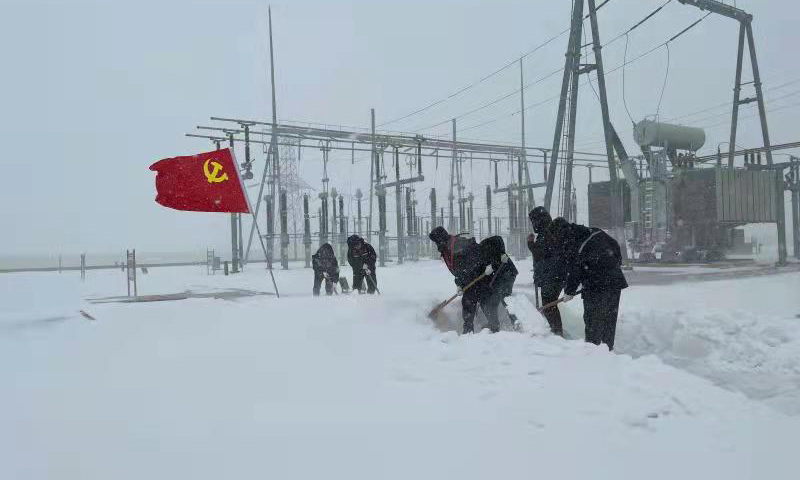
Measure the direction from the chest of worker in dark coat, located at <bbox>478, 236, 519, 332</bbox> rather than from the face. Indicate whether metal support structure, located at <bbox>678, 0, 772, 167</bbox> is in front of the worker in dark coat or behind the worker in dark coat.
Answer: behind

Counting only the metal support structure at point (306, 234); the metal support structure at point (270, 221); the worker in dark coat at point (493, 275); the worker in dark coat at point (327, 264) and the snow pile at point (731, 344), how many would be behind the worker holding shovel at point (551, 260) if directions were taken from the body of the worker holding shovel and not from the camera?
1

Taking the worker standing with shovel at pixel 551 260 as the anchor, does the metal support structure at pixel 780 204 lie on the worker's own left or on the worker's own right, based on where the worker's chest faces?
on the worker's own right

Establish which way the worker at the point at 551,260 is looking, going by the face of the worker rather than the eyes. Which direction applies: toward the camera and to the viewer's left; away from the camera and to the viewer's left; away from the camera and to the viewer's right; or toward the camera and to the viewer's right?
away from the camera and to the viewer's left

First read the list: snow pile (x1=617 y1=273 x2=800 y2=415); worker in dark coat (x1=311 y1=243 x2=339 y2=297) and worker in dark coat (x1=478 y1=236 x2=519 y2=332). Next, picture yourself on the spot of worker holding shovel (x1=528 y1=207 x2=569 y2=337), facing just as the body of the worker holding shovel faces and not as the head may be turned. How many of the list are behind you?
1

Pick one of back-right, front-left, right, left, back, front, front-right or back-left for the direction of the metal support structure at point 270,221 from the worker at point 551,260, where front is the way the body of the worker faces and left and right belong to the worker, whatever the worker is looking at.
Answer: front-right

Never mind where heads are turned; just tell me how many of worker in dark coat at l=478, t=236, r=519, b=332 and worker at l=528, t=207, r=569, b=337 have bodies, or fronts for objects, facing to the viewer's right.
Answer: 0

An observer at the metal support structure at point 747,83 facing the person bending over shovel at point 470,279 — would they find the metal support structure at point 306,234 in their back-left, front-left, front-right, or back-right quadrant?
front-right

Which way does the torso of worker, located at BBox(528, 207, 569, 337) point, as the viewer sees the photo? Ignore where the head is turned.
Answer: to the viewer's left

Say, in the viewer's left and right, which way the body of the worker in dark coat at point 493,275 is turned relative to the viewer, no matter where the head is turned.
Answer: facing the viewer and to the left of the viewer

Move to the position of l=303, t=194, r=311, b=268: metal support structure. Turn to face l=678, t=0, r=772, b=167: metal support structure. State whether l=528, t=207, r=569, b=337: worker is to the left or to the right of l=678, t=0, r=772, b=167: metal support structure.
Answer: right

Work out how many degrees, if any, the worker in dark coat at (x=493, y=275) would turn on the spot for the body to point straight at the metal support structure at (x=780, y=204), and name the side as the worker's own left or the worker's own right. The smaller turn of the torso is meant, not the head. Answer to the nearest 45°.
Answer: approximately 180°
